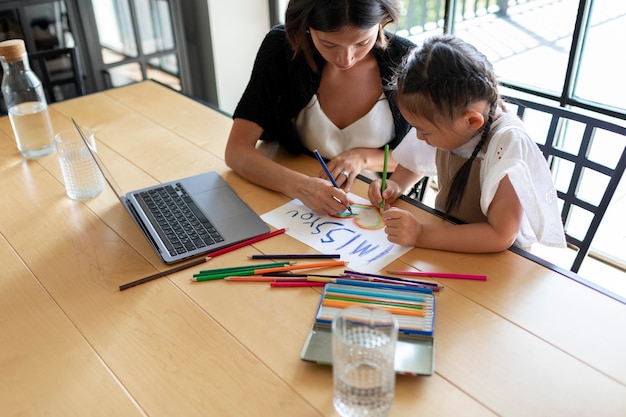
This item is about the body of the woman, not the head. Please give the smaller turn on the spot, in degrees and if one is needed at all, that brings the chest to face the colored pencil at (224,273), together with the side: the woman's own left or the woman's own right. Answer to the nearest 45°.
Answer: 0° — they already face it

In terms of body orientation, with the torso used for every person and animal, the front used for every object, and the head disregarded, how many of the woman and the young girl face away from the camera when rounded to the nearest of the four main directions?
0

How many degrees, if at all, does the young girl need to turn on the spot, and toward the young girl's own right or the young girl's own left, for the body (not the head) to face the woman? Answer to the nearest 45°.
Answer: approximately 90° to the young girl's own right

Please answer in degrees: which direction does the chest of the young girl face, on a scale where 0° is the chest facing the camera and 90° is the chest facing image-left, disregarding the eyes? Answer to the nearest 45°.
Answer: approximately 45°

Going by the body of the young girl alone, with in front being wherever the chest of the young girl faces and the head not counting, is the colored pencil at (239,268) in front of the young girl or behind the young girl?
in front

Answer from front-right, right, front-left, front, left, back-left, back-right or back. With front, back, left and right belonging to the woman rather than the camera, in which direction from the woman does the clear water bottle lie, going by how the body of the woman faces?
right

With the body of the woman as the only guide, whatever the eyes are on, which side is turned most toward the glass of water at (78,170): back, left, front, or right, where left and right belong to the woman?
right

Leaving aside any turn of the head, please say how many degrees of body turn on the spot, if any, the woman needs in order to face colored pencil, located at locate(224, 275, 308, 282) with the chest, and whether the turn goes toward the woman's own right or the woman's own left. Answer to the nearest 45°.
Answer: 0° — they already face it

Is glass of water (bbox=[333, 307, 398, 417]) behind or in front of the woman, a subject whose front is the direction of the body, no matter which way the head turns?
in front

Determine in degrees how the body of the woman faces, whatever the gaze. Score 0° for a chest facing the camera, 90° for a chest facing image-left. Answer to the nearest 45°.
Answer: approximately 0°

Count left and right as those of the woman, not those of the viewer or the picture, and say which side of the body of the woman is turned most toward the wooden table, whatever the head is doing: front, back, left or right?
front

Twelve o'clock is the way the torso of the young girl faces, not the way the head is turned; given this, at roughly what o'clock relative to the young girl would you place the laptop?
The laptop is roughly at 1 o'clock from the young girl.
